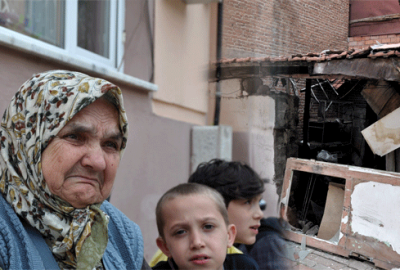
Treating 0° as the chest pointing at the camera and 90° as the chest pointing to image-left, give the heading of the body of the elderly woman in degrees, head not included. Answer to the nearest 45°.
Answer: approximately 315°

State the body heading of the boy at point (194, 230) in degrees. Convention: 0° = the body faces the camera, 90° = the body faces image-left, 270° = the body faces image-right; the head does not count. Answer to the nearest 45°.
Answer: approximately 0°

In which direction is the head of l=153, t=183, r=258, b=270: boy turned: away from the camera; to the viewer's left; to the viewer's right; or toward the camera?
toward the camera

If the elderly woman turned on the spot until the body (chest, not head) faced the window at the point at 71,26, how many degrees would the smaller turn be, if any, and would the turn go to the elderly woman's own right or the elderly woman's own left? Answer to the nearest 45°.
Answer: approximately 135° to the elderly woman's own left

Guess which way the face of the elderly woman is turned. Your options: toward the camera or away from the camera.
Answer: toward the camera
